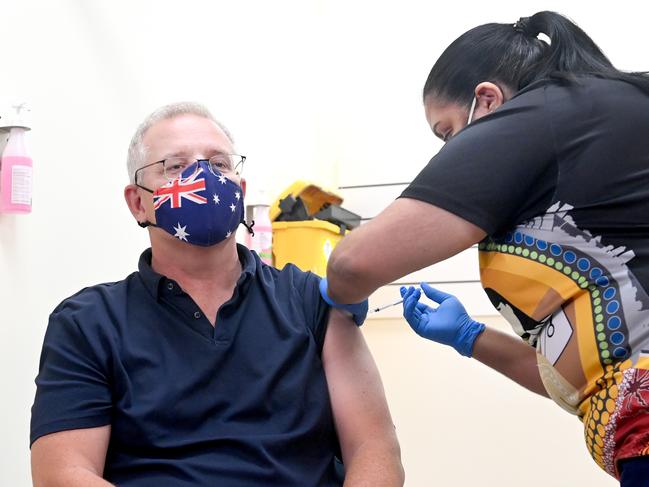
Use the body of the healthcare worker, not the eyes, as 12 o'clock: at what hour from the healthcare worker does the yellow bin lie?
The yellow bin is roughly at 2 o'clock from the healthcare worker.

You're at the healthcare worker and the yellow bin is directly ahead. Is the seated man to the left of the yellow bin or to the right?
left

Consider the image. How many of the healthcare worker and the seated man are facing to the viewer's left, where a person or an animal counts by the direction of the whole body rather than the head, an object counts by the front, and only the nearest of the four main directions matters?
1

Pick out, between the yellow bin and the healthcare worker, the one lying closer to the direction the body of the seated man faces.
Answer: the healthcare worker

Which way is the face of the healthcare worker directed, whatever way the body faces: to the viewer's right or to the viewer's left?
to the viewer's left

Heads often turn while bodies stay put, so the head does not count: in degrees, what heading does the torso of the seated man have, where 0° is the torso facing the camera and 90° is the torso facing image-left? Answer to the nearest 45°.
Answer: approximately 0°

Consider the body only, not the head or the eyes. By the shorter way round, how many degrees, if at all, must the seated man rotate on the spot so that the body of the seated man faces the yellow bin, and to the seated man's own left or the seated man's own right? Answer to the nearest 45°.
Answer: approximately 180°

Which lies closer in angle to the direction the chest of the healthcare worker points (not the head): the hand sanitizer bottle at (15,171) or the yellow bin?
the hand sanitizer bottle

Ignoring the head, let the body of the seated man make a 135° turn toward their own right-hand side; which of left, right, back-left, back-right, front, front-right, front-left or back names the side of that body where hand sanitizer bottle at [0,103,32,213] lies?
front

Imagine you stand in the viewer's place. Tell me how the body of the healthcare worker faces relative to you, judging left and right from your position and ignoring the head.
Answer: facing to the left of the viewer

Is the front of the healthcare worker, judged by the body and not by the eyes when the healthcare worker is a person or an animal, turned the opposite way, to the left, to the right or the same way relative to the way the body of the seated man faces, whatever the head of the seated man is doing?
to the right
